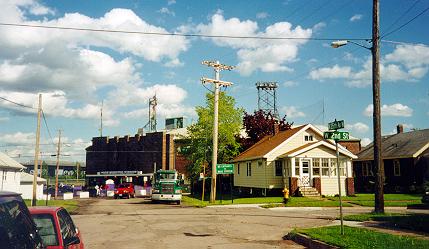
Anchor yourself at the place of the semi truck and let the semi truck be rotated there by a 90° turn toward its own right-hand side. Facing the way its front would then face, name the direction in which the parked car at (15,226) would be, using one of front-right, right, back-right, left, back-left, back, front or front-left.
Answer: left

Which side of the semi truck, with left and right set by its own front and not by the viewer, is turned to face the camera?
front

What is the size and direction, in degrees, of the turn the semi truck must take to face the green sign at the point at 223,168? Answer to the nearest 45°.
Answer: approximately 45° to its left

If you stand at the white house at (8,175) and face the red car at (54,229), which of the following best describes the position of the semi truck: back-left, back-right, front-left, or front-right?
front-left

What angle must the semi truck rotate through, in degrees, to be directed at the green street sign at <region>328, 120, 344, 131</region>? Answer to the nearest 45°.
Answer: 0° — it already faces it
